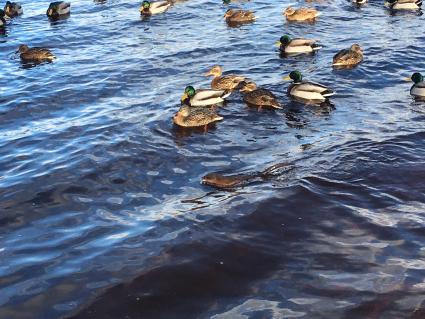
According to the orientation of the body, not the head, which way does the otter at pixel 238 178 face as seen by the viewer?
to the viewer's left

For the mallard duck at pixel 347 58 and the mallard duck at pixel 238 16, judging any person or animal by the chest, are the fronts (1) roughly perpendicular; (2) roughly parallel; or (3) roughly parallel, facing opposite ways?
roughly parallel, facing opposite ways

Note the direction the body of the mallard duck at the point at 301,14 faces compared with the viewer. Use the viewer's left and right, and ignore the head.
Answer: facing to the left of the viewer

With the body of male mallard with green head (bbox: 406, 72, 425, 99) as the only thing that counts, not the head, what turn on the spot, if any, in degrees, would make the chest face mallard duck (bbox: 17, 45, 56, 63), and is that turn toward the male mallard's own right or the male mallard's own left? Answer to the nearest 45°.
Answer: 0° — it already faces it

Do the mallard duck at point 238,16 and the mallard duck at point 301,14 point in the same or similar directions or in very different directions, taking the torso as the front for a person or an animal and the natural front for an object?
same or similar directions

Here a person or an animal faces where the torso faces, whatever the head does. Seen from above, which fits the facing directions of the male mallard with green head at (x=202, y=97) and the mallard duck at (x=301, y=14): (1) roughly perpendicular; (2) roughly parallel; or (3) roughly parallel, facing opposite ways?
roughly parallel

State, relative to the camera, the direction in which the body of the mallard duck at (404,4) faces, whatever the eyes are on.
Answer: to the viewer's left

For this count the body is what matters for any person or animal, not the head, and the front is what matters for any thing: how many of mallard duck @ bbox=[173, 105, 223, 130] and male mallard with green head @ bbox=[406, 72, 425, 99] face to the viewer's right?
0

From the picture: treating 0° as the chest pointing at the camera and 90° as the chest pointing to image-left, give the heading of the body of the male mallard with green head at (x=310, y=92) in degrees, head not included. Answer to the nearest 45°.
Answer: approximately 90°

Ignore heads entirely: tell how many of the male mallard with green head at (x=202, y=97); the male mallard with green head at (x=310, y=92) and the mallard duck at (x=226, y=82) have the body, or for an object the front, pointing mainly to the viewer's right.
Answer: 0

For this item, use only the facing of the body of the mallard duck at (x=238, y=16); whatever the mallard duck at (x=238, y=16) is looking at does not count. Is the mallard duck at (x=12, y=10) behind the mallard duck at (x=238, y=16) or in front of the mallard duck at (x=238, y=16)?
in front

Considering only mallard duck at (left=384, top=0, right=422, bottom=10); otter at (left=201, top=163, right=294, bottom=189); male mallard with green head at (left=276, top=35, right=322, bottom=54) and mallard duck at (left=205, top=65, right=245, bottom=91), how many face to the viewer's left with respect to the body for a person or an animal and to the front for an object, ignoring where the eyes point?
4

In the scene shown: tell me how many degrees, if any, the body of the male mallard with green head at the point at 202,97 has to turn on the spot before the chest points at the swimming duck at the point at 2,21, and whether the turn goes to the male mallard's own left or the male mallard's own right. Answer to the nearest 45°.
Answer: approximately 45° to the male mallard's own right

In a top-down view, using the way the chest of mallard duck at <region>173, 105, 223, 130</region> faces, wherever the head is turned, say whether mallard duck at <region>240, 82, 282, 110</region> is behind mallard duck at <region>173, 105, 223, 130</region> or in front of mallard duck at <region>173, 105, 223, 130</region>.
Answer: behind

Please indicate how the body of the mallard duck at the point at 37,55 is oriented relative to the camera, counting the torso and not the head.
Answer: to the viewer's left

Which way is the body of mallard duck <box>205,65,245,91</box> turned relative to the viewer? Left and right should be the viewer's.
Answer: facing to the left of the viewer

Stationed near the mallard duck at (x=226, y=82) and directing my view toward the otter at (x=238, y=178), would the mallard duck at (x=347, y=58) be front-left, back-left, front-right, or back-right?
back-left

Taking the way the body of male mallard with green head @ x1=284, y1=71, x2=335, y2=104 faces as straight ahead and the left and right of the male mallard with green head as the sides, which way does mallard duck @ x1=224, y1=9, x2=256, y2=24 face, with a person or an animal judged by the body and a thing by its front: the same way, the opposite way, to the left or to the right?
the same way

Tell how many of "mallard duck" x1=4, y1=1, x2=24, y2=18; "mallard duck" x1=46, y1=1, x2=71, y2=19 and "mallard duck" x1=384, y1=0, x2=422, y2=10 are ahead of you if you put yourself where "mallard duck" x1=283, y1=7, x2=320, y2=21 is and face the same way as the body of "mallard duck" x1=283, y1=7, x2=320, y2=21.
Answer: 2

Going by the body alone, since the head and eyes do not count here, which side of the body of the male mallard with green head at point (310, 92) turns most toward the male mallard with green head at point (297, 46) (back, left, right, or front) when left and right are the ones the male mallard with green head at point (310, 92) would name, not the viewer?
right

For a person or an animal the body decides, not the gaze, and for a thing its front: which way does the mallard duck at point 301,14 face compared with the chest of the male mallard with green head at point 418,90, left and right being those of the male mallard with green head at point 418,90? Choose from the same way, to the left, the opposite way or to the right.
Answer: the same way

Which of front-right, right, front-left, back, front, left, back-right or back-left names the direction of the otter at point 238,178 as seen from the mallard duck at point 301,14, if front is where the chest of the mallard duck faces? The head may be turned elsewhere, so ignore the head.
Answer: left

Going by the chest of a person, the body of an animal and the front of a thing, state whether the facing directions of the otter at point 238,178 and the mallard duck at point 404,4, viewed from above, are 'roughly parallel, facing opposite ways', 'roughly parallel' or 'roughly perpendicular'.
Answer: roughly parallel

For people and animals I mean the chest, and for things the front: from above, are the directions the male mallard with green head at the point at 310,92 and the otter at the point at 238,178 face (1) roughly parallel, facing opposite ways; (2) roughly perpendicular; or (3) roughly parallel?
roughly parallel

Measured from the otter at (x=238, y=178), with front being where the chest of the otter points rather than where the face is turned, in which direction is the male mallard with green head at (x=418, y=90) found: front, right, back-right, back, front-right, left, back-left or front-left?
back-right
